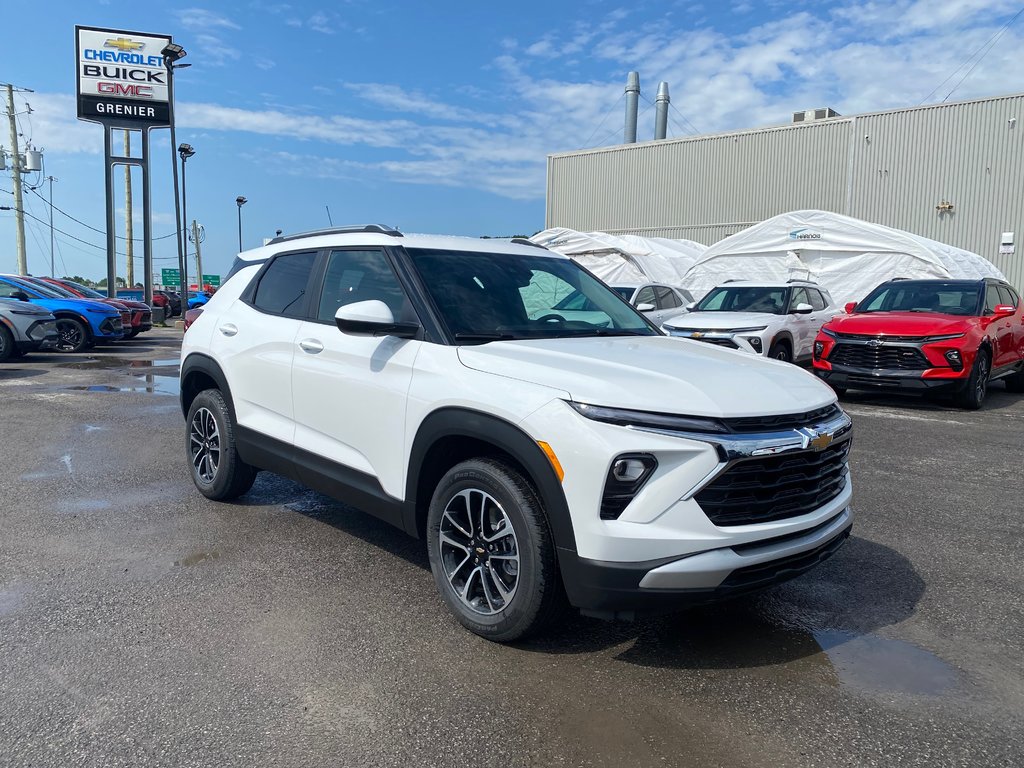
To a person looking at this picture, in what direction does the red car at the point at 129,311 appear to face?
facing the viewer and to the right of the viewer

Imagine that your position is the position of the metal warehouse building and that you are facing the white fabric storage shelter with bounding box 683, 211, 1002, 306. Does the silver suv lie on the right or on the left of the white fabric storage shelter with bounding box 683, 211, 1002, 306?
right

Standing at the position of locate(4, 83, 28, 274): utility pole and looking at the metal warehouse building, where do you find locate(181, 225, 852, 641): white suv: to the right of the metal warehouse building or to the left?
right

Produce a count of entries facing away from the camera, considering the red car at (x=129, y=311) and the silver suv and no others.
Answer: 0

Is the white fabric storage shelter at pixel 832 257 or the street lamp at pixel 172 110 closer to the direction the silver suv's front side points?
the white fabric storage shelter

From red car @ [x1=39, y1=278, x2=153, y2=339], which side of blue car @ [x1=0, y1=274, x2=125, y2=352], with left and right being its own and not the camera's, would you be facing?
left

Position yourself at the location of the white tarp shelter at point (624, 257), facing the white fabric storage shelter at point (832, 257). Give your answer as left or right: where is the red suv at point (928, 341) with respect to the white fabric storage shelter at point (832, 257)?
right

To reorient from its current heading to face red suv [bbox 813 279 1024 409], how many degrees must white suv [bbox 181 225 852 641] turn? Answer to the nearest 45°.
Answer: approximately 90° to its left

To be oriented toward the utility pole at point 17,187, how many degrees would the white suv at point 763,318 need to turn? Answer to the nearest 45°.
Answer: approximately 90° to its right

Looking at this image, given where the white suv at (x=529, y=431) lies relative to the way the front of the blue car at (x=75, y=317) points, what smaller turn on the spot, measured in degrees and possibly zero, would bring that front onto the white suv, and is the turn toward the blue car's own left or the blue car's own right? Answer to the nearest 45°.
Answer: approximately 45° to the blue car's own right

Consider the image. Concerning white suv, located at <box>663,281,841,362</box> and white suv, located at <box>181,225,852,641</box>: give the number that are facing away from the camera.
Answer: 0

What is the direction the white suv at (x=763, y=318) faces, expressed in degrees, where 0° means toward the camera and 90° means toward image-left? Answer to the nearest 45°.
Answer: approximately 45°

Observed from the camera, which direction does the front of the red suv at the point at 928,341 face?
facing the viewer and to the left of the viewer

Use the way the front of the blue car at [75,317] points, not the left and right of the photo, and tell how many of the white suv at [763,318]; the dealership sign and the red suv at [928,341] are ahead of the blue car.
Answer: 2

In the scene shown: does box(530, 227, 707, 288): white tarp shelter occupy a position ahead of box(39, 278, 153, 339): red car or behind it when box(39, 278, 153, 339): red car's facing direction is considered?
ahead

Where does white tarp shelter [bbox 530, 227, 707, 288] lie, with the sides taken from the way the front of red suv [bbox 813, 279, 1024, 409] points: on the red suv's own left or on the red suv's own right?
on the red suv's own right

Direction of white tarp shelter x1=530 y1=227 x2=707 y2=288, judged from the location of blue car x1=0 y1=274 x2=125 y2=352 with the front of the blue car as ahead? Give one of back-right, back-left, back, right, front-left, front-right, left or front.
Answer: front-left
